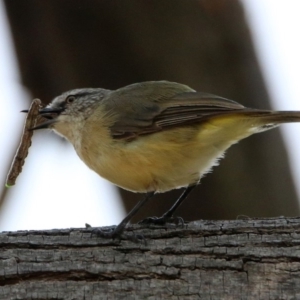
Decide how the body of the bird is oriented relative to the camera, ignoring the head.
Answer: to the viewer's left
